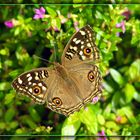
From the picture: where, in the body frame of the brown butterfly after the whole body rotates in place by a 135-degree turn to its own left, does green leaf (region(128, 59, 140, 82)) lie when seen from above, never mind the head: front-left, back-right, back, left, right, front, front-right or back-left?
back-left

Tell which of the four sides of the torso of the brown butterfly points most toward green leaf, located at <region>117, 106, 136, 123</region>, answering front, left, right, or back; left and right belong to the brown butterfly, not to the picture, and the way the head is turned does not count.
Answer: back

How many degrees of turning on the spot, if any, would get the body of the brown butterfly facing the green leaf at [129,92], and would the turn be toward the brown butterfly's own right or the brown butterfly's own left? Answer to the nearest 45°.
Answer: approximately 90° to the brown butterfly's own right

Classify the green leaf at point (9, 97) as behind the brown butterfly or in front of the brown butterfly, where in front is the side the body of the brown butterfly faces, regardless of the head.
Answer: in front

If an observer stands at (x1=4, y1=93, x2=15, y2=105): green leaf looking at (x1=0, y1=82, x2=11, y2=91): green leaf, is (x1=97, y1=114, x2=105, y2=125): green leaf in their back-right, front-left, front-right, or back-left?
back-right
